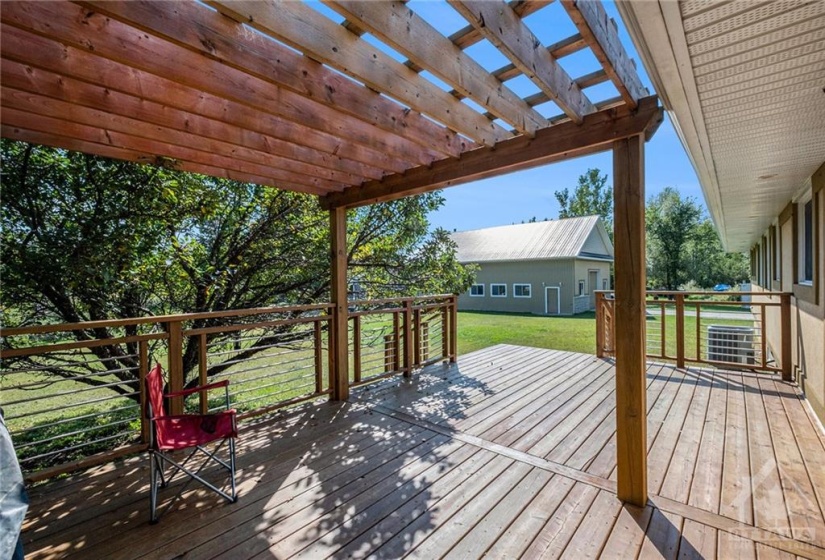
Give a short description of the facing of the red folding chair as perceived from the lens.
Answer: facing to the right of the viewer

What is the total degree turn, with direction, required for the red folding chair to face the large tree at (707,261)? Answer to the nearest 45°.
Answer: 0° — it already faces it

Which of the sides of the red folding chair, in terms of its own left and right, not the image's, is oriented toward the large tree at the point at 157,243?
left
